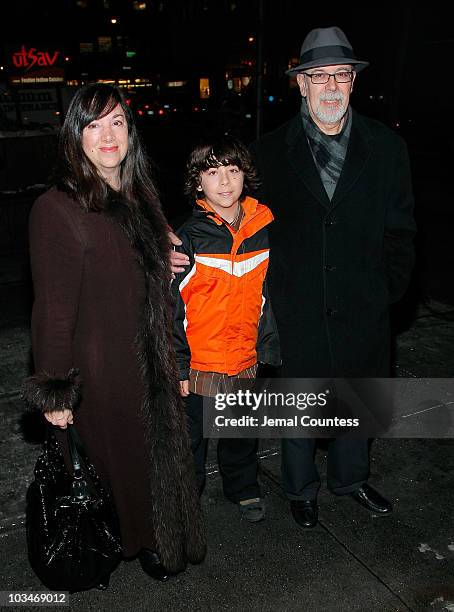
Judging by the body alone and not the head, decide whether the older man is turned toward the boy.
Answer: no

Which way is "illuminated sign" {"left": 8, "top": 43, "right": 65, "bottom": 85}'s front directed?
toward the camera

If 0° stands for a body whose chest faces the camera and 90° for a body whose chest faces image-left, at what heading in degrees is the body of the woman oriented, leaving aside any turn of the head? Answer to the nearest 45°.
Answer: approximately 315°

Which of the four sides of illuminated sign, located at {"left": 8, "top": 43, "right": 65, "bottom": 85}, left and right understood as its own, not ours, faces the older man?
front

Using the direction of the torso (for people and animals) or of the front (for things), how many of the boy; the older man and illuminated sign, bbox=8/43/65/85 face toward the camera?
3

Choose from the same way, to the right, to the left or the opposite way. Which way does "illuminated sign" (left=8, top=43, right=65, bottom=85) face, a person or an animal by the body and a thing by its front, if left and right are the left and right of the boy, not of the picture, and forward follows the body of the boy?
the same way

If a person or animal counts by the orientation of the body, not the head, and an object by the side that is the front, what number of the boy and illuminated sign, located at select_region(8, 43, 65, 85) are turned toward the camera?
2

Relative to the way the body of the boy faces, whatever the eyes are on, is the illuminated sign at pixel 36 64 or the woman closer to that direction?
the woman

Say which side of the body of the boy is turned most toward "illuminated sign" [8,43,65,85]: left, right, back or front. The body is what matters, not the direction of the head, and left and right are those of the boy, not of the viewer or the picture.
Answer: back

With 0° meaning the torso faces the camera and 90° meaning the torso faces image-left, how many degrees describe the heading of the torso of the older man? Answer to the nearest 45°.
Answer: approximately 0°

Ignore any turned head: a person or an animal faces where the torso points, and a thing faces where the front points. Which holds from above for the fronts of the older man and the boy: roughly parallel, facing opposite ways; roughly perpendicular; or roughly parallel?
roughly parallel

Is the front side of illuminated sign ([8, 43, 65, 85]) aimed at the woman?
yes

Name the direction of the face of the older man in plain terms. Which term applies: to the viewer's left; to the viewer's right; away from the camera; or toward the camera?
toward the camera

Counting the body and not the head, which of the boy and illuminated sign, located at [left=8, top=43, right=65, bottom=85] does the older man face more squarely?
the boy

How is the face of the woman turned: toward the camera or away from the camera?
toward the camera

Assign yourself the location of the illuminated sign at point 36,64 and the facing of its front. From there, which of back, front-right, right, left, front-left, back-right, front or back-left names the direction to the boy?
front

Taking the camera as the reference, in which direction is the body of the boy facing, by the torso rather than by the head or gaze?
toward the camera
